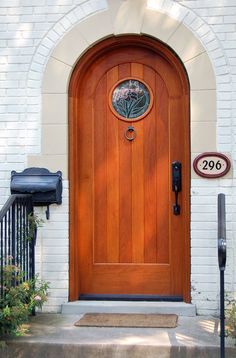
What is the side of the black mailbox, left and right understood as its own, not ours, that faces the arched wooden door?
left

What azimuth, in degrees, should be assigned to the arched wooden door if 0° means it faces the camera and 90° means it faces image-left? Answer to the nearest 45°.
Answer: approximately 0°

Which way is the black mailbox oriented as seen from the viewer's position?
toward the camera

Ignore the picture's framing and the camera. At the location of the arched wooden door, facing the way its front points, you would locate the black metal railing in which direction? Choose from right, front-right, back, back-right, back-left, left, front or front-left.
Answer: front-right

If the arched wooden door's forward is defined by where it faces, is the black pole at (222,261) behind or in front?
in front

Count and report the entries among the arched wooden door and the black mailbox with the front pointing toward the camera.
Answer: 2
